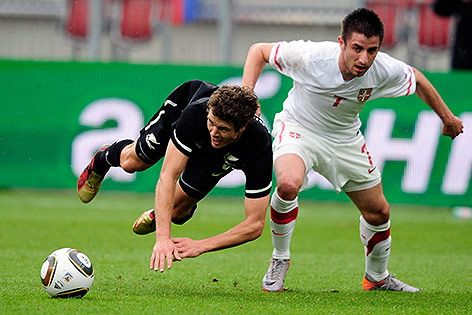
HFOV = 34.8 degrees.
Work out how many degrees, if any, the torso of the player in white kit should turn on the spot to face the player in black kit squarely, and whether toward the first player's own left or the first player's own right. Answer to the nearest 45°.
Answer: approximately 45° to the first player's own right

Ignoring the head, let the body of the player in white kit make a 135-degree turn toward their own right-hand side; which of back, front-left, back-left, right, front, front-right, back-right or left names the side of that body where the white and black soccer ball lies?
left

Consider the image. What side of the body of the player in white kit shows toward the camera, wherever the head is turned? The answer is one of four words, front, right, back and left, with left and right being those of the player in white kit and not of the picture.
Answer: front
